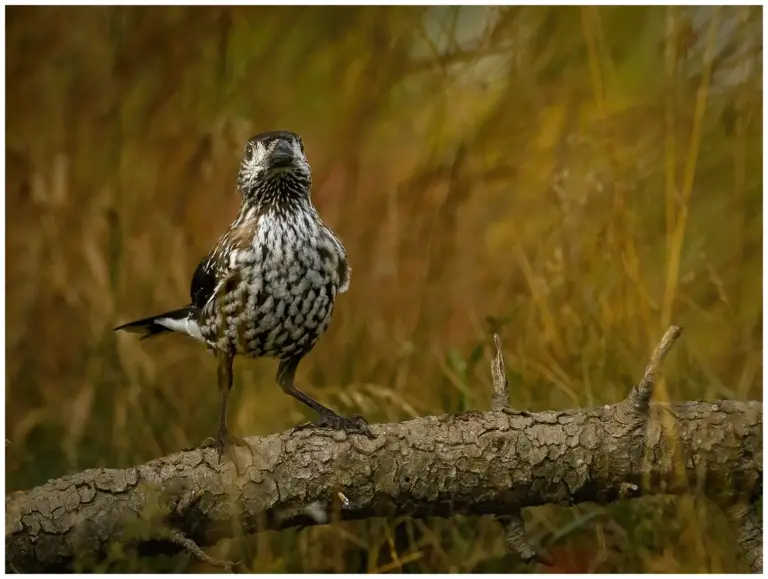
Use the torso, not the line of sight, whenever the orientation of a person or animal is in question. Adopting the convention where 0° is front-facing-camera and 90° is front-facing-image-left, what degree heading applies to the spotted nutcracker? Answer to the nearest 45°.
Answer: approximately 315°
